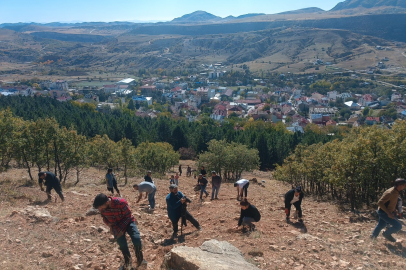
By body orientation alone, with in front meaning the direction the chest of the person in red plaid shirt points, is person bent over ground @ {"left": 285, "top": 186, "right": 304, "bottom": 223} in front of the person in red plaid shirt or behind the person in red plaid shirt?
behind

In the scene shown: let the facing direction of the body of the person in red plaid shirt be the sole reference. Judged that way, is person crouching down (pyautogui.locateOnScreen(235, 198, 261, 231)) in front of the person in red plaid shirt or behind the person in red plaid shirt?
behind

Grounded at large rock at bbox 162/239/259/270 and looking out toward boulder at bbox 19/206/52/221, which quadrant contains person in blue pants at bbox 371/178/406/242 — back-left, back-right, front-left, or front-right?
back-right

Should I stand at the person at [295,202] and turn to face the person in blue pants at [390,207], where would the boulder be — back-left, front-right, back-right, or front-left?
back-right
